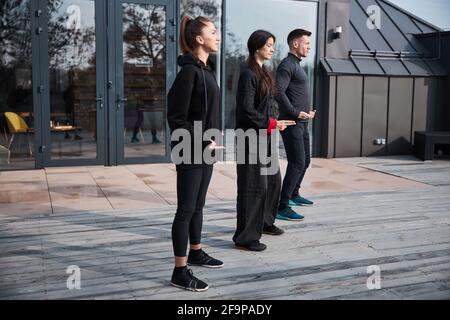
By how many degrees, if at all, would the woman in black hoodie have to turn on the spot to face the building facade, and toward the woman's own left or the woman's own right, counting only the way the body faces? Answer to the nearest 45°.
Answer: approximately 90° to the woman's own left

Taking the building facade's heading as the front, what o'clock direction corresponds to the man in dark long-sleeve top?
The man in dark long-sleeve top is roughly at 11 o'clock from the building facade.

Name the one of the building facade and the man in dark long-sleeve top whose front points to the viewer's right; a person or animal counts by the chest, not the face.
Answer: the man in dark long-sleeve top

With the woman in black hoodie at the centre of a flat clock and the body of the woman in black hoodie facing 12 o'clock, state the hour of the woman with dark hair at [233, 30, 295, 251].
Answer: The woman with dark hair is roughly at 10 o'clock from the woman in black hoodie.

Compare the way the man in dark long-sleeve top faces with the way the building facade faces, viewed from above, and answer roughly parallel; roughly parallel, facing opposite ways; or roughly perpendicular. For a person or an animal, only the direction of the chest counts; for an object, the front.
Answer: roughly perpendicular

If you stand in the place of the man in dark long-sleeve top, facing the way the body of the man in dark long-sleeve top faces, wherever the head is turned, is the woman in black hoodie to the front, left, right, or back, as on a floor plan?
right

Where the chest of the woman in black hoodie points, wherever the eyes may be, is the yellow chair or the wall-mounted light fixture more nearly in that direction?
the wall-mounted light fixture

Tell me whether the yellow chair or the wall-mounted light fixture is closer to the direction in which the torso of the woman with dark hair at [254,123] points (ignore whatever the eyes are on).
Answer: the wall-mounted light fixture

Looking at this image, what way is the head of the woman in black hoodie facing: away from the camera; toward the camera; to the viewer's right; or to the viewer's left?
to the viewer's right

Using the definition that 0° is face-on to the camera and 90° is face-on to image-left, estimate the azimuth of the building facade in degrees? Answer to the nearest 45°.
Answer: approximately 0°

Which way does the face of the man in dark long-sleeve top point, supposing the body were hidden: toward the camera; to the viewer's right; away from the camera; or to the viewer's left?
to the viewer's right

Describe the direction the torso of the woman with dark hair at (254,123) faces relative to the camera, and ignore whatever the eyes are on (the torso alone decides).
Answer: to the viewer's right

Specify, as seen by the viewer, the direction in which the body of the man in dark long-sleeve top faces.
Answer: to the viewer's right

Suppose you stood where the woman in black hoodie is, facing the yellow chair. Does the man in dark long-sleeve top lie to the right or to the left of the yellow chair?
right

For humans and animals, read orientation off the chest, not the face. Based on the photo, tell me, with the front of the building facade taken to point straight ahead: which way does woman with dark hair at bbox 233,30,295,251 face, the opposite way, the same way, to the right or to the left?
to the left

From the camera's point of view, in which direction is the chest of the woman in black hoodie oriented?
to the viewer's right
